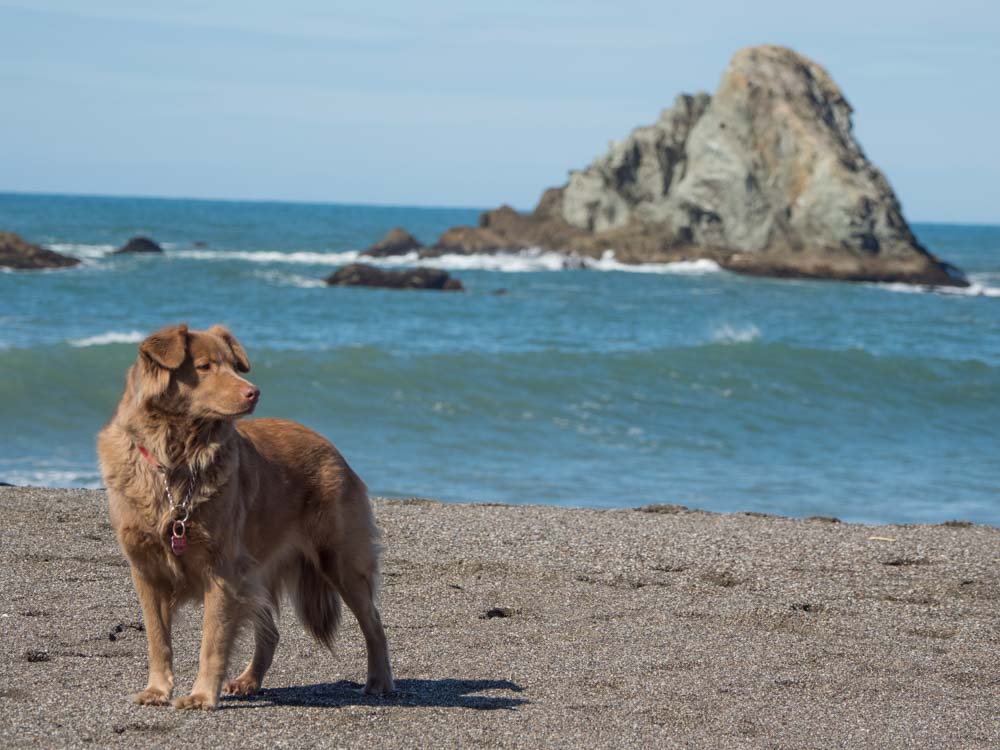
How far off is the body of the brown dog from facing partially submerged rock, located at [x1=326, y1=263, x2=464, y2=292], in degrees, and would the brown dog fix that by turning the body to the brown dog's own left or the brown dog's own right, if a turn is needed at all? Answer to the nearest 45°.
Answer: approximately 135° to the brown dog's own right
